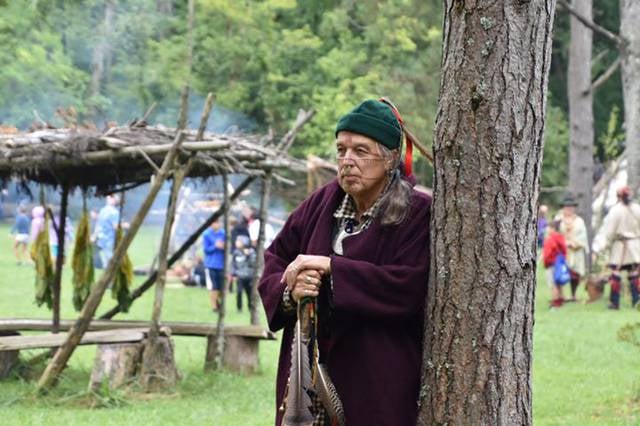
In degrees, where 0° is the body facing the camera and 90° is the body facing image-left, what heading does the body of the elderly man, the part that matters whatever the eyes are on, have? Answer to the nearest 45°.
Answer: approximately 45°

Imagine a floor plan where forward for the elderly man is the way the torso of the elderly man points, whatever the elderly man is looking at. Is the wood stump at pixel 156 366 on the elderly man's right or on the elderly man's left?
on the elderly man's right

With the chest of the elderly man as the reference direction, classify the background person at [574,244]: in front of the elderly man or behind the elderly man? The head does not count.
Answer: behind

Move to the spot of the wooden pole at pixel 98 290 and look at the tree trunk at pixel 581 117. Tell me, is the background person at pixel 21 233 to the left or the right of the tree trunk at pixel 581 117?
left

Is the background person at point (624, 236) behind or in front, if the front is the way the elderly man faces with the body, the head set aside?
behind

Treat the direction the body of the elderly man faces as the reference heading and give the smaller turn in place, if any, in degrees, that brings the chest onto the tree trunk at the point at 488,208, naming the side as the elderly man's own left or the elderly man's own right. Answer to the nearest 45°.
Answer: approximately 135° to the elderly man's own left

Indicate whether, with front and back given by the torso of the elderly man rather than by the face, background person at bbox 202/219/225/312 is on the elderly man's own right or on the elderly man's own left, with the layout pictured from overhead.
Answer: on the elderly man's own right

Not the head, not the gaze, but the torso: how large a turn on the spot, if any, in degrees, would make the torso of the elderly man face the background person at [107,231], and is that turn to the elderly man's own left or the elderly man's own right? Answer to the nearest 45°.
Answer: approximately 135° to the elderly man's own right

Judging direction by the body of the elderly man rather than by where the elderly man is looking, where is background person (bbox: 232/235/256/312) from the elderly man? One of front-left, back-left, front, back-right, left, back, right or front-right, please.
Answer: back-right
